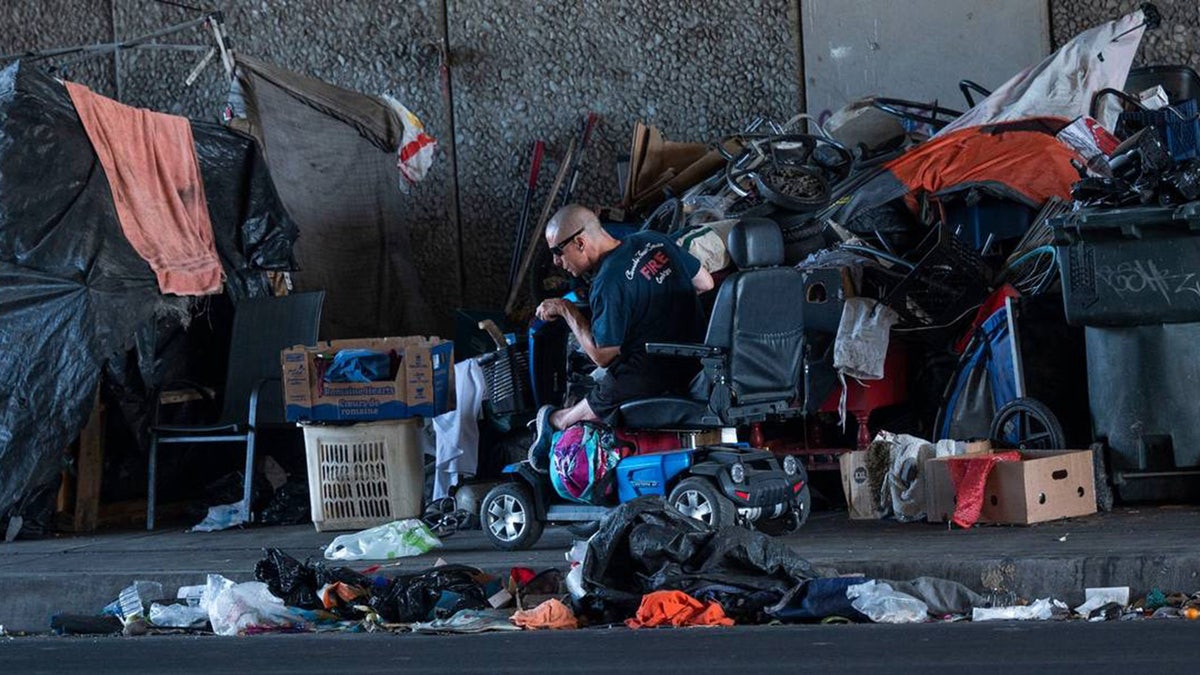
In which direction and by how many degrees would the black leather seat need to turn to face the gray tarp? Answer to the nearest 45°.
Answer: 0° — it already faces it

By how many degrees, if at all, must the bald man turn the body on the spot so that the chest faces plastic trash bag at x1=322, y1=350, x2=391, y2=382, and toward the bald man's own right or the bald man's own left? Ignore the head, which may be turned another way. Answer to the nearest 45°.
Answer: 0° — they already face it

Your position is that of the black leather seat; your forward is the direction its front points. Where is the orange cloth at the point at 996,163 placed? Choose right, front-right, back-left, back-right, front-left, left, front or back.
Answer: right

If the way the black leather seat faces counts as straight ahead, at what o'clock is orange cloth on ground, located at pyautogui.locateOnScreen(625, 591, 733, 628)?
The orange cloth on ground is roughly at 8 o'clock from the black leather seat.

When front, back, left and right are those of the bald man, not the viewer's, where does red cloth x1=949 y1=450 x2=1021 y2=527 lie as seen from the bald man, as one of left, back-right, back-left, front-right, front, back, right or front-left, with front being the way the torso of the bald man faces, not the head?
back-right

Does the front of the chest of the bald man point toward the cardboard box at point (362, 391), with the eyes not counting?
yes

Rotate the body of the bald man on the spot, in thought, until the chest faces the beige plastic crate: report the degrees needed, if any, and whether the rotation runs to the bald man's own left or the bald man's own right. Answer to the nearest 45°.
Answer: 0° — they already face it

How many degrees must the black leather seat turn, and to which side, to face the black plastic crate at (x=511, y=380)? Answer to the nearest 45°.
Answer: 0° — it already faces it

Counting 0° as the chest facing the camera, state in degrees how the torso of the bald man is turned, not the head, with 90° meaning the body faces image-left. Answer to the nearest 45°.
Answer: approximately 135°

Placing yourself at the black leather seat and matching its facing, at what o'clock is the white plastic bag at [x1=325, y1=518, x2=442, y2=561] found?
The white plastic bag is roughly at 11 o'clock from the black leather seat.

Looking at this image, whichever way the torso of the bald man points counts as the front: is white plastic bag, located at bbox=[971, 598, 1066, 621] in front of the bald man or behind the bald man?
behind

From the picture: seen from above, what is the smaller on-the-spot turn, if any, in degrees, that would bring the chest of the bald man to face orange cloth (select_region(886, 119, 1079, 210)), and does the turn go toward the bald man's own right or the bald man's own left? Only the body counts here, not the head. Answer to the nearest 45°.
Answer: approximately 90° to the bald man's own right

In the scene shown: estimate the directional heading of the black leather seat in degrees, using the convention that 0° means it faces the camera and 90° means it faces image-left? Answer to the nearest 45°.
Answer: approximately 135°

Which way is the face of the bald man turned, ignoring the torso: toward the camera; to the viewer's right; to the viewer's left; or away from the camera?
to the viewer's left

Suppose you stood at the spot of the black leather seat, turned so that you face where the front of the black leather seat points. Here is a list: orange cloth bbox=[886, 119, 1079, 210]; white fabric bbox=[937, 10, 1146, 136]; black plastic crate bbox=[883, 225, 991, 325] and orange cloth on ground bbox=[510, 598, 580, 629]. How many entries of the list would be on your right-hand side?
3

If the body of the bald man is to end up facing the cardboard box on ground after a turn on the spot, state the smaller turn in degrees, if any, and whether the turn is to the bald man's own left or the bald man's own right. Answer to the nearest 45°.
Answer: approximately 135° to the bald man's own right
